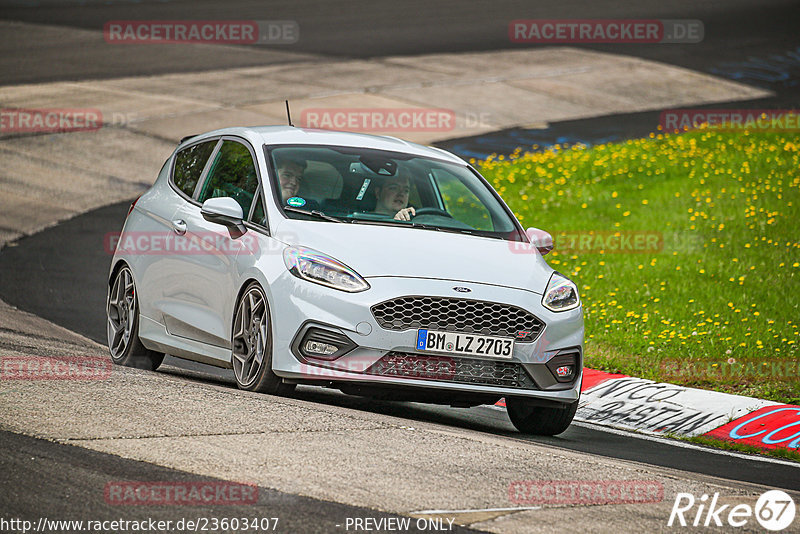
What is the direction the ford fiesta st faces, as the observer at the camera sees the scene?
facing the viewer and to the right of the viewer

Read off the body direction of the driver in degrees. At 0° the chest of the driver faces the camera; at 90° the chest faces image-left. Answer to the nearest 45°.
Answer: approximately 315°
